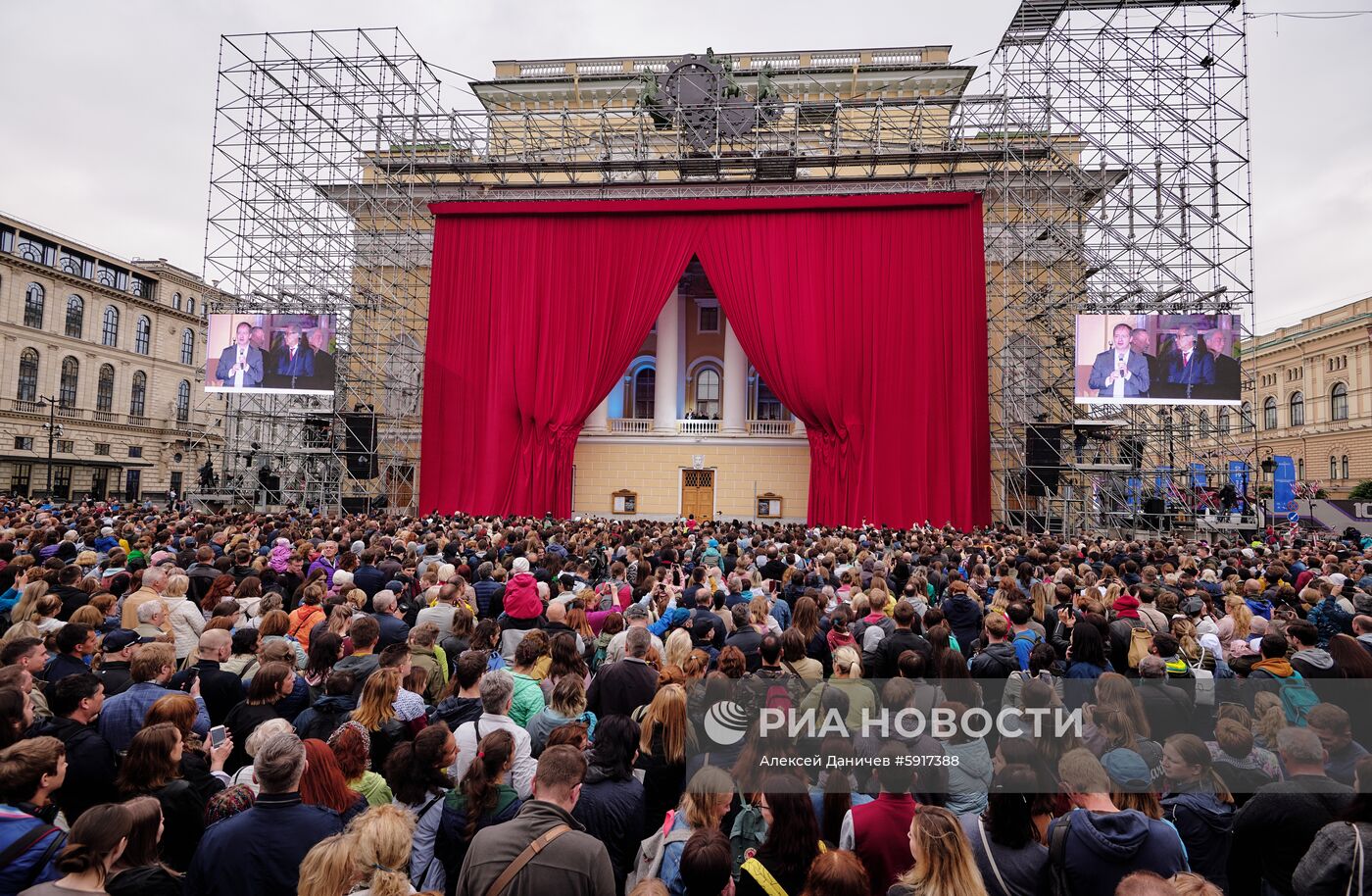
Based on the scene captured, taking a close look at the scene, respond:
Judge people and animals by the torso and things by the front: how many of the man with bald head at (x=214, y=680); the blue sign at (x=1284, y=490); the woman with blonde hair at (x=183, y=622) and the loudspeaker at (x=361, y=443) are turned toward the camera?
2

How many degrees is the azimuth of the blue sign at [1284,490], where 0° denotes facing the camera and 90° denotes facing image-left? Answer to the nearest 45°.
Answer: approximately 0°

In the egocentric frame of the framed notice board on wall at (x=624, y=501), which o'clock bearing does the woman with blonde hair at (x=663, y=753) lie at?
The woman with blonde hair is roughly at 12 o'clock from the framed notice board on wall.

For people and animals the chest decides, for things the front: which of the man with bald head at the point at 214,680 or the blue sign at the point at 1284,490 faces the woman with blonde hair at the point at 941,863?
the blue sign

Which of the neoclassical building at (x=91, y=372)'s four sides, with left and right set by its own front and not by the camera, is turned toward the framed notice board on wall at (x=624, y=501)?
front

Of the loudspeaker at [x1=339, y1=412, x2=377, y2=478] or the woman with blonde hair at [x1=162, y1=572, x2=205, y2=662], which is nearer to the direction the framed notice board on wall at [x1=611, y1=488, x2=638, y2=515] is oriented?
the woman with blonde hair

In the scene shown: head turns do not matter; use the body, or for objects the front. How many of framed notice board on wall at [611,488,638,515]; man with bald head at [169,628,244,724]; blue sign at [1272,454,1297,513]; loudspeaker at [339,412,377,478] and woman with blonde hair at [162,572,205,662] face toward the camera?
3

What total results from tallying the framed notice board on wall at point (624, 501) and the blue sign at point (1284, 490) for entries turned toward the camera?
2

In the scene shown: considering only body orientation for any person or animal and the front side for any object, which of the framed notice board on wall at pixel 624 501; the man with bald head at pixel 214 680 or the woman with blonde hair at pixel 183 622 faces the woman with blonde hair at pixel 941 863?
the framed notice board on wall

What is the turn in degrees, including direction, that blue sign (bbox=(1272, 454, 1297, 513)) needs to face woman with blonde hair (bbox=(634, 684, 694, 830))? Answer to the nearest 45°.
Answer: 0° — it already faces them

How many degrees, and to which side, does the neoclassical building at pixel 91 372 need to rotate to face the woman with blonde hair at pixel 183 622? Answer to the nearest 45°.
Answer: approximately 45° to its right

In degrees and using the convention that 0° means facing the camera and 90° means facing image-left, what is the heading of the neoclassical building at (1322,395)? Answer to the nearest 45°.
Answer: approximately 45°

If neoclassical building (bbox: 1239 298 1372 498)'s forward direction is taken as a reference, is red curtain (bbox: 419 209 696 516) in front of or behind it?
in front

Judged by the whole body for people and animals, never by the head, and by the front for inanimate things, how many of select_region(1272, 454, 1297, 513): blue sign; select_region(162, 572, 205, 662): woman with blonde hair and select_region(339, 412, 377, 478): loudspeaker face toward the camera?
2

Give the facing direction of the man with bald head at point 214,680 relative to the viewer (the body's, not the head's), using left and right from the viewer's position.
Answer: facing away from the viewer and to the right of the viewer

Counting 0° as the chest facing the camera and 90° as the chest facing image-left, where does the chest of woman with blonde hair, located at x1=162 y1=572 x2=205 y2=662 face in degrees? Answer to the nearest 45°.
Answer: approximately 225°
